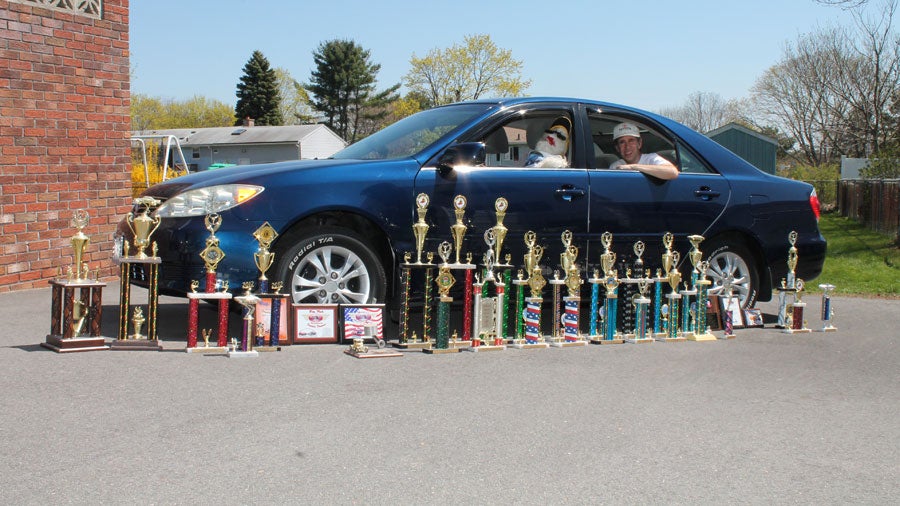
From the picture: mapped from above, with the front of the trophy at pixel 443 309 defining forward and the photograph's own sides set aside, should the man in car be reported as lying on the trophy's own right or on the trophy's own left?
on the trophy's own left

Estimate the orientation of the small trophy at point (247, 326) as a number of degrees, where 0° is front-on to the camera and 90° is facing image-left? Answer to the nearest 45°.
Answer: approximately 0°

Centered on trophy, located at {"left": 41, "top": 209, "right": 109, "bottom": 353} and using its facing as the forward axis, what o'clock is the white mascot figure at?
The white mascot figure is roughly at 9 o'clock from the trophy.

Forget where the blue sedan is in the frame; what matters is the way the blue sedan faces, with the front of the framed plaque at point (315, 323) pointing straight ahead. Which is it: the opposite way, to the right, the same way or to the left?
to the right

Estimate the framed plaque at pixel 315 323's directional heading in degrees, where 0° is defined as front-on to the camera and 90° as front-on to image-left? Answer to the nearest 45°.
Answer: approximately 0°

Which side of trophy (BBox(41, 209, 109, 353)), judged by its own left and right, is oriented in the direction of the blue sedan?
left

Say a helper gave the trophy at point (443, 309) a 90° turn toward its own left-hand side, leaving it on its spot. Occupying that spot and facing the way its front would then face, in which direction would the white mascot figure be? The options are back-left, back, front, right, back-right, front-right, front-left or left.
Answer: front-left

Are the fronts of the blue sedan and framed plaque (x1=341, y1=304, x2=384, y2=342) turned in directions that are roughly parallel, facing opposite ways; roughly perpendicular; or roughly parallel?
roughly perpendicular

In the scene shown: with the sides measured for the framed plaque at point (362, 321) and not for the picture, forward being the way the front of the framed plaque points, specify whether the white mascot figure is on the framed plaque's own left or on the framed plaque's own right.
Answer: on the framed plaque's own left

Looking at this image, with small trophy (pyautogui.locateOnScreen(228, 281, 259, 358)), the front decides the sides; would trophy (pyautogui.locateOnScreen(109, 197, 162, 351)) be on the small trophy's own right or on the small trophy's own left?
on the small trophy's own right
